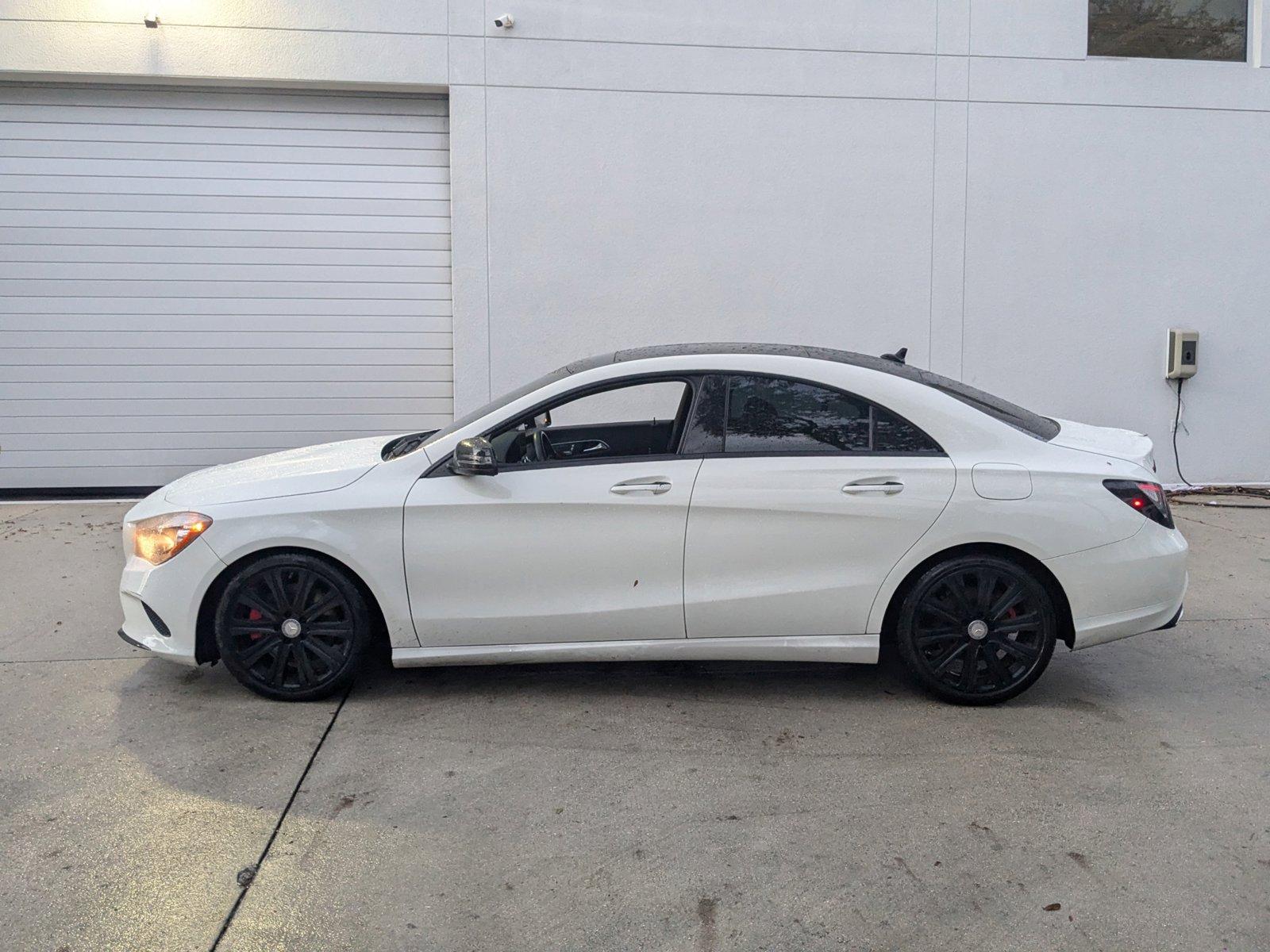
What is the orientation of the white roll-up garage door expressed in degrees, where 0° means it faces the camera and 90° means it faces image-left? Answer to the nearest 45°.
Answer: approximately 0°

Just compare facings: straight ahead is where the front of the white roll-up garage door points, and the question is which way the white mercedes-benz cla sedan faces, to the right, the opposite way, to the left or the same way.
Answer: to the right

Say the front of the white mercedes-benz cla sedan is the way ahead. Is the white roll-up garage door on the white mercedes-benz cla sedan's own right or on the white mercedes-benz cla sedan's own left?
on the white mercedes-benz cla sedan's own right

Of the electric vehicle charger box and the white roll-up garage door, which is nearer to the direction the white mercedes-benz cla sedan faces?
the white roll-up garage door

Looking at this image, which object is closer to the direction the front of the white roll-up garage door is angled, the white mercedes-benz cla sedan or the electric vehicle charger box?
the white mercedes-benz cla sedan

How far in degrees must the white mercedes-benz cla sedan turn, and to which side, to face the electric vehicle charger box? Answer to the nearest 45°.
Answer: approximately 135° to its right

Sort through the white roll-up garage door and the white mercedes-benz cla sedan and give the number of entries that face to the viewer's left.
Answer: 1

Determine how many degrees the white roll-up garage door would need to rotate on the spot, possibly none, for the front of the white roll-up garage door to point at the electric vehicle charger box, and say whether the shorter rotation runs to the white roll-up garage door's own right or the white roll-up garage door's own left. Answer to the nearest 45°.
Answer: approximately 90° to the white roll-up garage door's own left

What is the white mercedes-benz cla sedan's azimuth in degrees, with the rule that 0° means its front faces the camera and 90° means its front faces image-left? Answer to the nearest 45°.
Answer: approximately 90°
